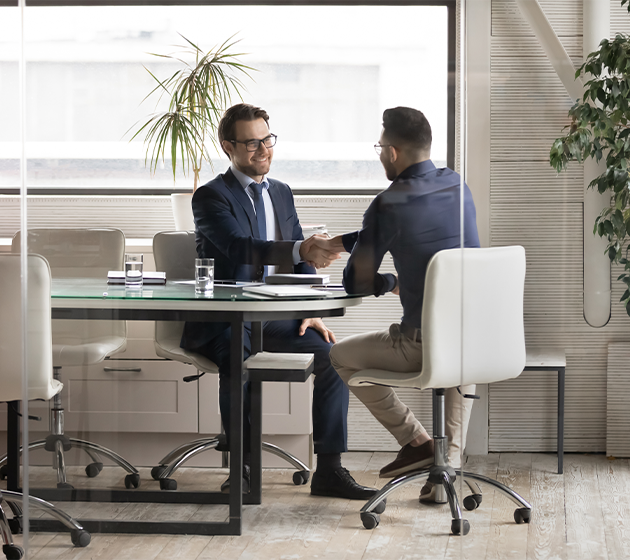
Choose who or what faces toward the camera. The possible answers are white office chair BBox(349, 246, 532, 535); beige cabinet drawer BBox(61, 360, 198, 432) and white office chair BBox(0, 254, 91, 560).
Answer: the beige cabinet drawer

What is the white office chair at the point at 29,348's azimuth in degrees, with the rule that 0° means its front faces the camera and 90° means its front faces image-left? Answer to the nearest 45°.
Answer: approximately 225°

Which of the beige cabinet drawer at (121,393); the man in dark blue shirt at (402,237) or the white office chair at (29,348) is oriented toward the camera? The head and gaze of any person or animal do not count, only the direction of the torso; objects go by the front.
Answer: the beige cabinet drawer

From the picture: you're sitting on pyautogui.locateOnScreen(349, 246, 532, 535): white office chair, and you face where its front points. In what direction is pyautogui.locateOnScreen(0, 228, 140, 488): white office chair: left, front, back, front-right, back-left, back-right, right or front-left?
front-left

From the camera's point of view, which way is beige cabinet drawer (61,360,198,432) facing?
toward the camera

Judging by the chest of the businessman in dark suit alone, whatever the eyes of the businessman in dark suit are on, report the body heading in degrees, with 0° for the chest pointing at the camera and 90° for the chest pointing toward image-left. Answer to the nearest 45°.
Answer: approximately 315°

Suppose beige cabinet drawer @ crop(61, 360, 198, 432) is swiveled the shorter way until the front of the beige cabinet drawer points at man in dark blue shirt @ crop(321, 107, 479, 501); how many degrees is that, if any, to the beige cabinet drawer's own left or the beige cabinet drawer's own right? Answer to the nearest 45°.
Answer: approximately 90° to the beige cabinet drawer's own left

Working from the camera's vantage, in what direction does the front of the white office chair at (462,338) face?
facing away from the viewer and to the left of the viewer

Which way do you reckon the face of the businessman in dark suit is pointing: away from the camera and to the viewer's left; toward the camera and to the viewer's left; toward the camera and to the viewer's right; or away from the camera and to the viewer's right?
toward the camera and to the viewer's right

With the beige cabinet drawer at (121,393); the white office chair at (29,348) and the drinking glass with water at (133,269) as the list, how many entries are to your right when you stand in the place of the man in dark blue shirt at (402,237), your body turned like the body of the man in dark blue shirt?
0

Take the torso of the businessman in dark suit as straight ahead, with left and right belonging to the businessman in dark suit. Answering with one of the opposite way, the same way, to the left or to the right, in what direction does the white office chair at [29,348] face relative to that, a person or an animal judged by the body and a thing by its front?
to the left
